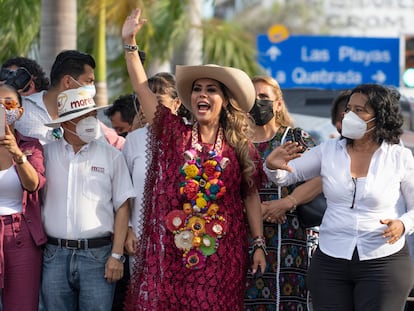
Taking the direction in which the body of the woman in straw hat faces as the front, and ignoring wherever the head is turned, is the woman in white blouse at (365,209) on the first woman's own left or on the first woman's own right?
on the first woman's own left

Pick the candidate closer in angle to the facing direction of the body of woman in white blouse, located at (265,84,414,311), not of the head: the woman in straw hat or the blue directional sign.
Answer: the woman in straw hat

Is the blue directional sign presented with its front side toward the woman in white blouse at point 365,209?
yes

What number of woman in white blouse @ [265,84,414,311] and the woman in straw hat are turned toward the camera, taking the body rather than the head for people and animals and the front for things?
2

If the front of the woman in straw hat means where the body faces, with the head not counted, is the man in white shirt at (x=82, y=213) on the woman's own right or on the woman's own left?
on the woman's own right

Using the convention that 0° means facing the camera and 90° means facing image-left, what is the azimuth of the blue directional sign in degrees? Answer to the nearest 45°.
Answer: approximately 0°

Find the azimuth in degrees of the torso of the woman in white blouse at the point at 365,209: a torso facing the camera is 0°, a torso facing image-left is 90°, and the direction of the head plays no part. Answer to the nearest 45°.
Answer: approximately 0°
